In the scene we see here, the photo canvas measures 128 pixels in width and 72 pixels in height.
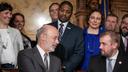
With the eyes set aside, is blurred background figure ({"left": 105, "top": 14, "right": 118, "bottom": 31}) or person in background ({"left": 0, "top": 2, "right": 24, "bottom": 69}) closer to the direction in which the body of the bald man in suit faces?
the blurred background figure

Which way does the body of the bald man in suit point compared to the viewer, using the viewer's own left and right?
facing the viewer and to the right of the viewer

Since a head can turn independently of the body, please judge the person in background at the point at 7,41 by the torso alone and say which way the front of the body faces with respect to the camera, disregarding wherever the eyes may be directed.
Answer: toward the camera

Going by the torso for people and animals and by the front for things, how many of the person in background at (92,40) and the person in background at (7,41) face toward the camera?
2

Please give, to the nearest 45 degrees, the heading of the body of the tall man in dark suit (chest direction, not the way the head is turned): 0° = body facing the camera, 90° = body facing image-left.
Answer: approximately 45°

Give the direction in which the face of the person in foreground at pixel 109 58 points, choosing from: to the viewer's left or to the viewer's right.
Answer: to the viewer's left

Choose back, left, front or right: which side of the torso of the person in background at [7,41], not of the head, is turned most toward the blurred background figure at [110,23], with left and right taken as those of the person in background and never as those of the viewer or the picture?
left

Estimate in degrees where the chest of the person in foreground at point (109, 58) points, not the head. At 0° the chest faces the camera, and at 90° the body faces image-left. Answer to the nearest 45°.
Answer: approximately 45°

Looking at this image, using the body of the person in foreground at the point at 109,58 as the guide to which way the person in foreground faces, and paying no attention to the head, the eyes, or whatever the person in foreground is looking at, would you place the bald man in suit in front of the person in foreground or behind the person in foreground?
in front

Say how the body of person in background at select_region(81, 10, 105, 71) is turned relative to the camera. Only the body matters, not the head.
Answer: toward the camera
